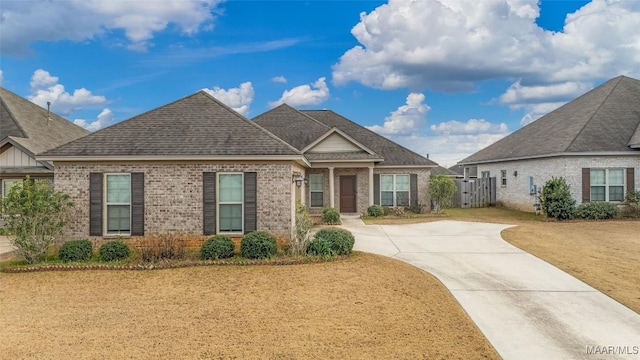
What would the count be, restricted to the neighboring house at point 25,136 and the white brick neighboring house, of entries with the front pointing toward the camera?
2

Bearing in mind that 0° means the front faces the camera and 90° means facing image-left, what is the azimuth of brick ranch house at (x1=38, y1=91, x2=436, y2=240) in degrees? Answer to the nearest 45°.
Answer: approximately 0°

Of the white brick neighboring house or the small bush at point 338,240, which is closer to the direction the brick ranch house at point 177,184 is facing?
the small bush

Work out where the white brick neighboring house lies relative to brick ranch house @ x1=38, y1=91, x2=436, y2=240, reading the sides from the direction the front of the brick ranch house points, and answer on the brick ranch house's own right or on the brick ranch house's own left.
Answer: on the brick ranch house's own left

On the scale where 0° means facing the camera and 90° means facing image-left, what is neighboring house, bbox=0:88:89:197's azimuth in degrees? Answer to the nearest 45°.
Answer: approximately 0°

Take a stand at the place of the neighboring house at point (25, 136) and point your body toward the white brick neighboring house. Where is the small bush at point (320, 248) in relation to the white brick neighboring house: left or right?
right

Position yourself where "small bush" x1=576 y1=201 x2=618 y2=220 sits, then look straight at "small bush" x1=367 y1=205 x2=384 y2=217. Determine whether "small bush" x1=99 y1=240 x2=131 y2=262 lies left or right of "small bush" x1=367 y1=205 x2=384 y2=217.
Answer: left

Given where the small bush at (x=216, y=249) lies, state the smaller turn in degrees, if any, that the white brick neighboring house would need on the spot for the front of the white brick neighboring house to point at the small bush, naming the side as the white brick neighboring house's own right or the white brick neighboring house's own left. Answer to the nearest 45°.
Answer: approximately 45° to the white brick neighboring house's own right

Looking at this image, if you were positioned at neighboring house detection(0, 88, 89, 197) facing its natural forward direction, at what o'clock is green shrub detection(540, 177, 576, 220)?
The green shrub is roughly at 10 o'clock from the neighboring house.
